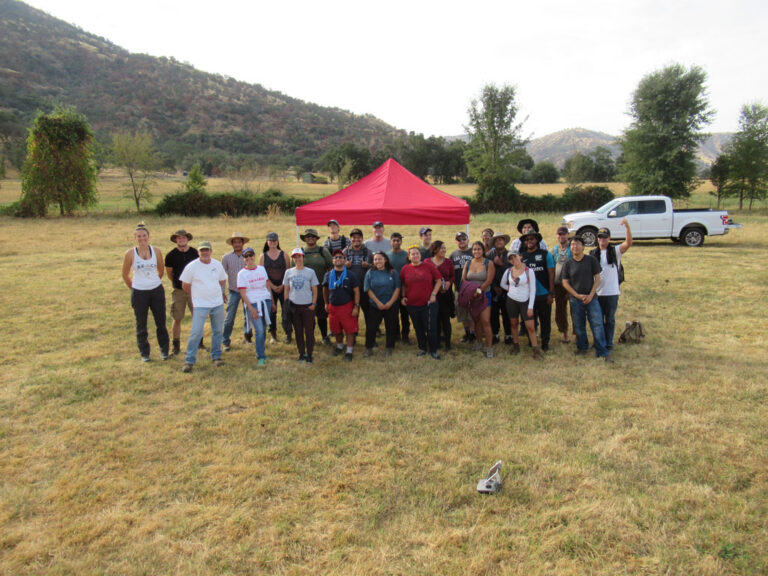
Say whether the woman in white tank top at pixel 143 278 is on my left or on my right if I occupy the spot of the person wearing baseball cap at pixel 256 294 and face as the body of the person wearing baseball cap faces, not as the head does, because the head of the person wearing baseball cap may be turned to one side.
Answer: on my right

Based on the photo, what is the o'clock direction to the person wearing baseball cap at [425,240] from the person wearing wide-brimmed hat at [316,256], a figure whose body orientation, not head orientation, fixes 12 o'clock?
the person wearing baseball cap at [425,240] is roughly at 9 o'clock from the person wearing wide-brimmed hat at [316,256].

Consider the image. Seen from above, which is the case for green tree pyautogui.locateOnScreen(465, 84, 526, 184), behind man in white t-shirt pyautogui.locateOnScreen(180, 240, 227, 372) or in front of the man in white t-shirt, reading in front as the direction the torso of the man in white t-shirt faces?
behind

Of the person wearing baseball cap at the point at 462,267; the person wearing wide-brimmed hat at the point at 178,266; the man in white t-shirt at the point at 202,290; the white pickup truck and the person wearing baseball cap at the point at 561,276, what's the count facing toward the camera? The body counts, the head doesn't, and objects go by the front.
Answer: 4

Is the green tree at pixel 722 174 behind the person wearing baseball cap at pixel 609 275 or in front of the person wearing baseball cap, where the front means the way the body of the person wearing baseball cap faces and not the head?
behind

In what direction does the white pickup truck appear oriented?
to the viewer's left
